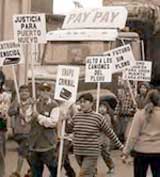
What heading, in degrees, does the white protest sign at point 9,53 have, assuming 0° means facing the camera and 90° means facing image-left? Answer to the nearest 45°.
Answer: approximately 0°

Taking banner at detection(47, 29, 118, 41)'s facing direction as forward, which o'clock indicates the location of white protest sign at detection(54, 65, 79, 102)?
The white protest sign is roughly at 12 o'clock from the banner.

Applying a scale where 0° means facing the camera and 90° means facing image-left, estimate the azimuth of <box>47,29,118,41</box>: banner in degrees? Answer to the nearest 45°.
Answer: approximately 0°

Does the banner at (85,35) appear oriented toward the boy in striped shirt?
yes

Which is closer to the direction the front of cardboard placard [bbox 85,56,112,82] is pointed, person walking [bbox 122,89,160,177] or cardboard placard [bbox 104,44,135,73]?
the person walking
